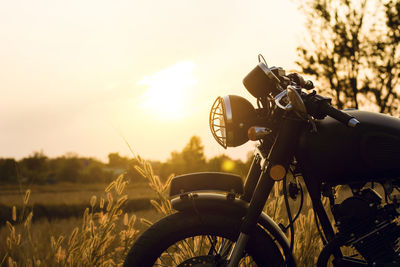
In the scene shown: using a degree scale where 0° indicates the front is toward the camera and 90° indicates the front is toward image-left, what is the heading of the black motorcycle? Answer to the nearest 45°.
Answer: approximately 90°

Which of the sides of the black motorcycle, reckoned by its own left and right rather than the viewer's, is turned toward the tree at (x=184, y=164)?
right
